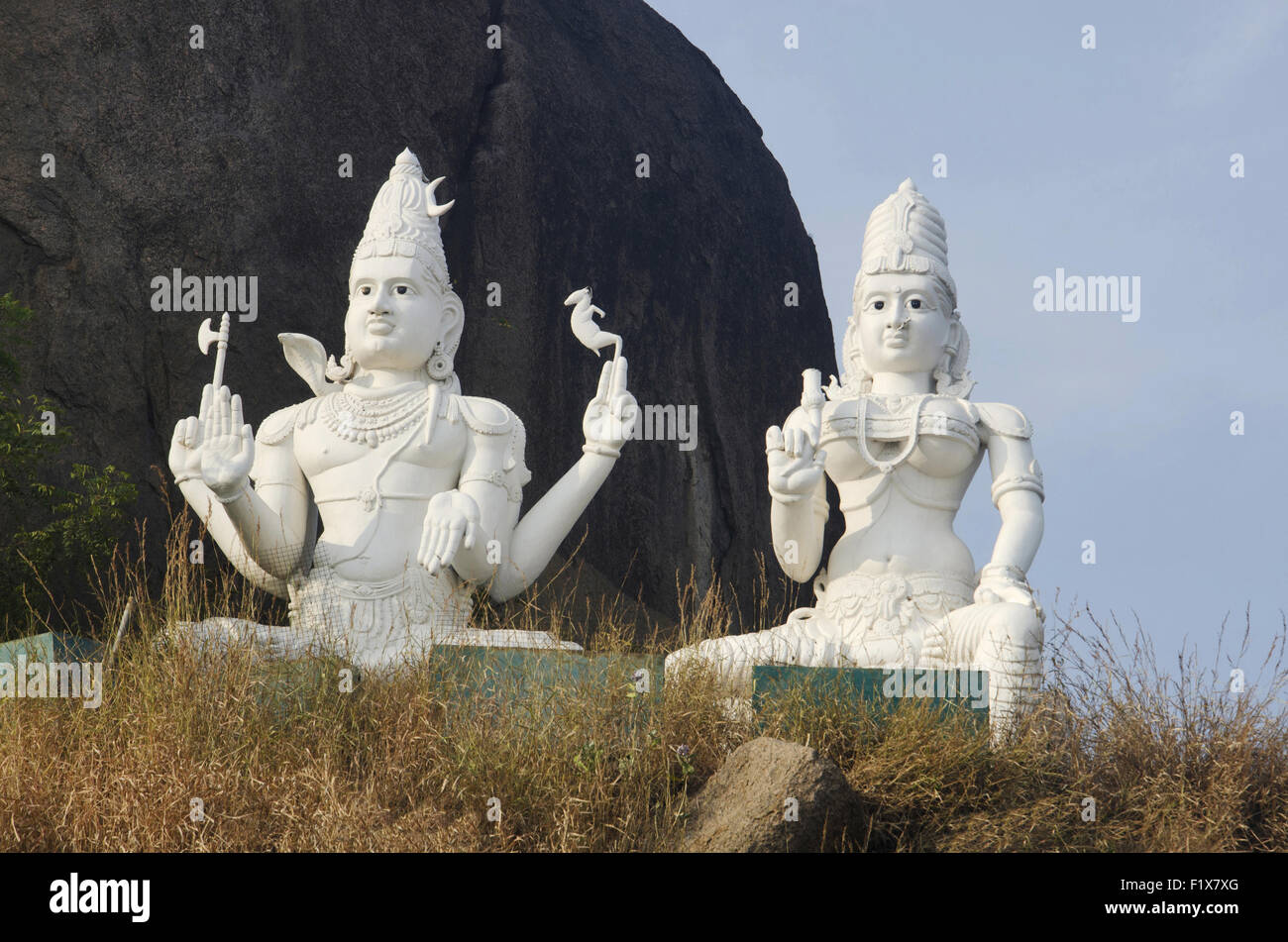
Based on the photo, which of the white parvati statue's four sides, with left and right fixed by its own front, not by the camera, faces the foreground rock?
front

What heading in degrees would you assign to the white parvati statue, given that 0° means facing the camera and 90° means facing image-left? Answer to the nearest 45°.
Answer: approximately 0°

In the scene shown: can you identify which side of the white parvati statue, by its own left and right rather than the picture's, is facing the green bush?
right

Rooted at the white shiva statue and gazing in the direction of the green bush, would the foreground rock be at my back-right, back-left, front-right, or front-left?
back-left

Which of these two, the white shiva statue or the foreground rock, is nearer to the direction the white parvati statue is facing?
the foreground rock

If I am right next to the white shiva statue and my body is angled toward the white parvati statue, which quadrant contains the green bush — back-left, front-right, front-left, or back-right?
back-left

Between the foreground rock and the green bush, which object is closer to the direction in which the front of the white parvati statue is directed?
the foreground rock

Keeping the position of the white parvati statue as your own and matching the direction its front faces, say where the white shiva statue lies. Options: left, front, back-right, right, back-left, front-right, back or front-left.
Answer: right
